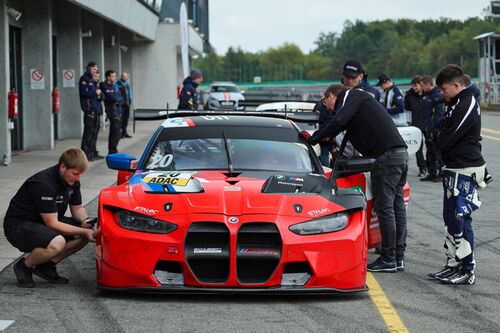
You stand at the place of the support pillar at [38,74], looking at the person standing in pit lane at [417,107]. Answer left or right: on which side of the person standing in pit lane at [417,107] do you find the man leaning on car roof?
right

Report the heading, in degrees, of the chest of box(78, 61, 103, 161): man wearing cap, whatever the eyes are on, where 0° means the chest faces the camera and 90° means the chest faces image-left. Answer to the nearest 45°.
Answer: approximately 315°

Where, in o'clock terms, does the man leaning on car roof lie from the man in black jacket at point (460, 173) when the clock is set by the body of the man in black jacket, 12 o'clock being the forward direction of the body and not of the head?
The man leaning on car roof is roughly at 1 o'clock from the man in black jacket.

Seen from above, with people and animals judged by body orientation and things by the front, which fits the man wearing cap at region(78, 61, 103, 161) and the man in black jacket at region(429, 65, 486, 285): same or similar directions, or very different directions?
very different directions

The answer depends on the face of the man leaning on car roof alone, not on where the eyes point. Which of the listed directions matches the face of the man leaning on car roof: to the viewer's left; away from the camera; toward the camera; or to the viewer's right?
to the viewer's left

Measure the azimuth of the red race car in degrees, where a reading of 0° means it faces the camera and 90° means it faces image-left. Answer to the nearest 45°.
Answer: approximately 0°

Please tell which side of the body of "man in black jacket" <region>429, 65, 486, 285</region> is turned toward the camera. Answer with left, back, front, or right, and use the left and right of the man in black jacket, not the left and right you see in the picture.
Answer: left

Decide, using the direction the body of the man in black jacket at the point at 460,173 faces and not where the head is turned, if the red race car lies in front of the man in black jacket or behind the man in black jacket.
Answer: in front

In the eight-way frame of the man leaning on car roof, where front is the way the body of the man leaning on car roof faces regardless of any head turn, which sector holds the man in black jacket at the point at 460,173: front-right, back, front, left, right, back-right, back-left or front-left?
back-left

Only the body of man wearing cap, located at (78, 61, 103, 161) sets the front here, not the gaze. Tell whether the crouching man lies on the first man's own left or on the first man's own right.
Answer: on the first man's own right

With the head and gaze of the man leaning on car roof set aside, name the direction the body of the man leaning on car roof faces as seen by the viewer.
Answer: to the viewer's left
